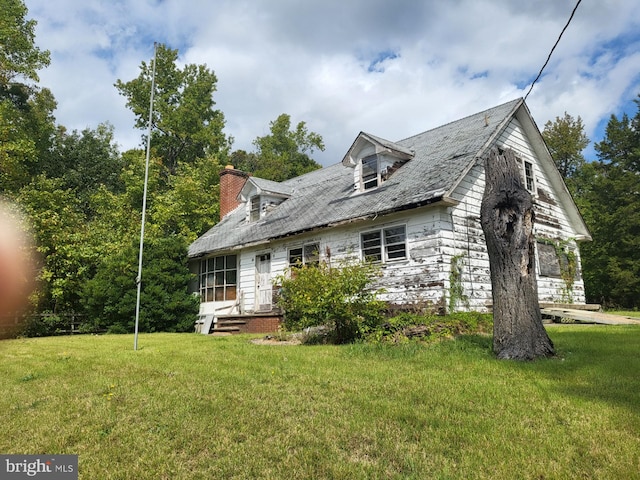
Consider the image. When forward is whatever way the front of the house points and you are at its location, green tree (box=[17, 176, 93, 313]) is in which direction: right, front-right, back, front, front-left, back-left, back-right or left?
front-right

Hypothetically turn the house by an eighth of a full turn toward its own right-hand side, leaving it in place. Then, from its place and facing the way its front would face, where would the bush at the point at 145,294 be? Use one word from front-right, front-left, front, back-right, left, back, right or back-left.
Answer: front

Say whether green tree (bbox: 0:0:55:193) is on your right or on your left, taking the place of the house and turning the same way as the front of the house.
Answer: on your right

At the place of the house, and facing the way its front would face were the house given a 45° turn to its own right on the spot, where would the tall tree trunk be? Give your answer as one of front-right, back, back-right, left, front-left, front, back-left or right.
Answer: left

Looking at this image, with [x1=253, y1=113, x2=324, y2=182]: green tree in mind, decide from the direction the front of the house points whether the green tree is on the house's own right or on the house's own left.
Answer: on the house's own right

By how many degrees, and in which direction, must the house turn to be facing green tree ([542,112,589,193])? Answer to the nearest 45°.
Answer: approximately 180°

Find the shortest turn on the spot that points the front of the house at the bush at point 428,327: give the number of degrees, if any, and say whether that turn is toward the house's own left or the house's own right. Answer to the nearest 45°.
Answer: approximately 45° to the house's own left

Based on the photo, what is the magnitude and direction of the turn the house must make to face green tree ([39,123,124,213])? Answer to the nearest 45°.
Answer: approximately 90° to its right

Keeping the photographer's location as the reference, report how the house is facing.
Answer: facing the viewer and to the left of the viewer

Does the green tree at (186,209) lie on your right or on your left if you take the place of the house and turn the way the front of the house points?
on your right

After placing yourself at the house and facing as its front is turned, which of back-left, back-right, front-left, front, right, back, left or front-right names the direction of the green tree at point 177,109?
right

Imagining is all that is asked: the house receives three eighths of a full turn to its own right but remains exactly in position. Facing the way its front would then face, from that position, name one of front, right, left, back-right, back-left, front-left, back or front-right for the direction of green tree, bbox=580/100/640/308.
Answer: front-right
